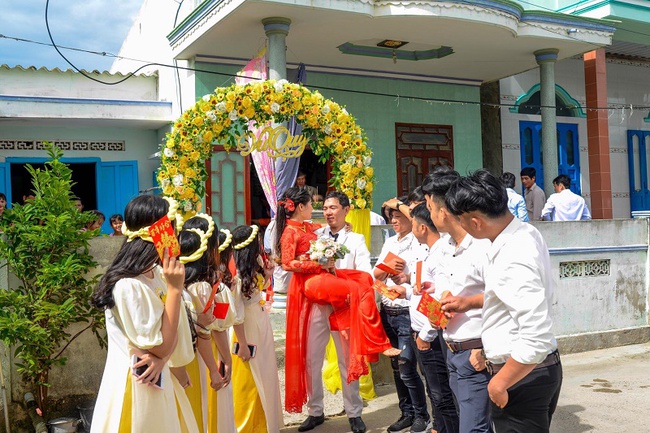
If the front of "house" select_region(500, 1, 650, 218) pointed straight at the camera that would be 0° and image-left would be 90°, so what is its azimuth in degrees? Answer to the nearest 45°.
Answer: approximately 0°

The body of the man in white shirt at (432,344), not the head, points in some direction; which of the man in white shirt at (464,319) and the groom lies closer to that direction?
the groom

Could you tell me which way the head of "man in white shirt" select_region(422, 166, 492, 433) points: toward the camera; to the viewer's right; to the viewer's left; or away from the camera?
to the viewer's left

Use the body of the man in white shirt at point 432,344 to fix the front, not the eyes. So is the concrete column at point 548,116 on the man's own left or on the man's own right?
on the man's own right

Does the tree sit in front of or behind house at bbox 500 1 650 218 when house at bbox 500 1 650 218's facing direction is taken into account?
in front

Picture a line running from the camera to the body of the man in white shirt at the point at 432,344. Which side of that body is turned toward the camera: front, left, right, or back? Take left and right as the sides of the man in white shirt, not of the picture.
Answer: left

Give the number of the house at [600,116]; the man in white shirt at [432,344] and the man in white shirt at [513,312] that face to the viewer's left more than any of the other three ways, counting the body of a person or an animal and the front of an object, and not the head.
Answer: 2

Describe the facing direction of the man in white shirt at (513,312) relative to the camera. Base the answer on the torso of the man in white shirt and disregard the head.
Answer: to the viewer's left

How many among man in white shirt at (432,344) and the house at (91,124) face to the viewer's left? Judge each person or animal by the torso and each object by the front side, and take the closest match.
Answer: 1

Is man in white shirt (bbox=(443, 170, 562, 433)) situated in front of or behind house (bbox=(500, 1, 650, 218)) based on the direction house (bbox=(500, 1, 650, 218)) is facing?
in front
